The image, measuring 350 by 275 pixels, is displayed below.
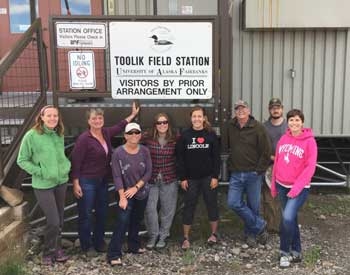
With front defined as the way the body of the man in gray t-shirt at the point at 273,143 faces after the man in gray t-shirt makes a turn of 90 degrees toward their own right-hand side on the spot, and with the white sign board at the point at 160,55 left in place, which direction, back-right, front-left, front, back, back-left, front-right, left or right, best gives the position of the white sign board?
front

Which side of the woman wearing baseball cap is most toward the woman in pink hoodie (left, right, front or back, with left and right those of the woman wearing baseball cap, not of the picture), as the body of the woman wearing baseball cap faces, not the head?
left

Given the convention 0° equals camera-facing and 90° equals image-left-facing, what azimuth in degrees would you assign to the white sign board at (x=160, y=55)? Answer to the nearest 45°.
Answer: approximately 0°

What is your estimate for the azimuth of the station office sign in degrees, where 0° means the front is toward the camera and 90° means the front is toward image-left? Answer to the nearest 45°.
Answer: approximately 0°

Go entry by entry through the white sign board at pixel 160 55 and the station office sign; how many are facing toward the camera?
2
